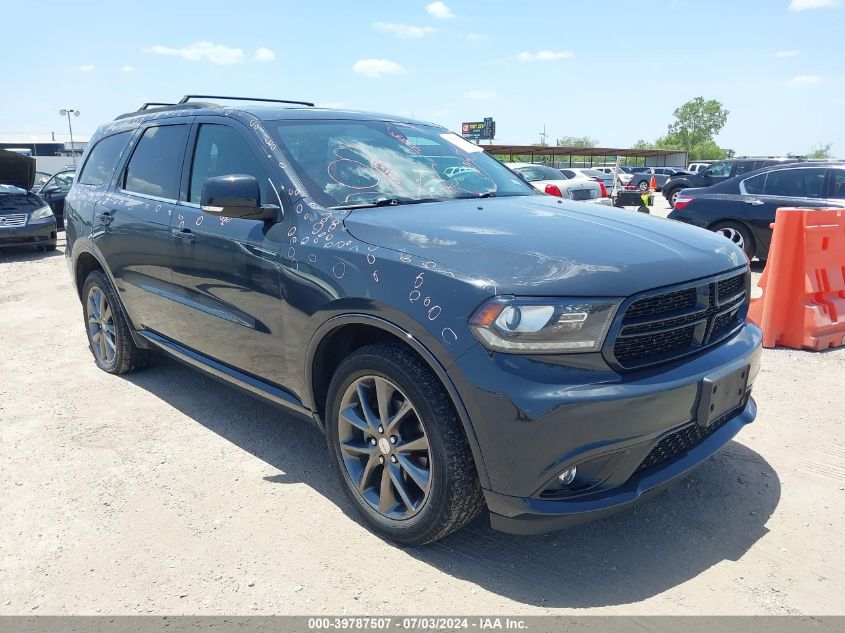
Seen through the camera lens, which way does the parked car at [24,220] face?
facing the viewer and to the right of the viewer

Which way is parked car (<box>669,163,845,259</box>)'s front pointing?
to the viewer's right

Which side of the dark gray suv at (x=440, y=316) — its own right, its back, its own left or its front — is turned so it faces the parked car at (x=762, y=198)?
left

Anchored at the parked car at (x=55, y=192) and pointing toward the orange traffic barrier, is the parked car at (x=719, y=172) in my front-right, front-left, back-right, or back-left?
front-left

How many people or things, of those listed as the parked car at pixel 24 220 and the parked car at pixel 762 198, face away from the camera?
0

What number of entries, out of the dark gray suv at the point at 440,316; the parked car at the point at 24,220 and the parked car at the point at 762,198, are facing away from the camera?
0

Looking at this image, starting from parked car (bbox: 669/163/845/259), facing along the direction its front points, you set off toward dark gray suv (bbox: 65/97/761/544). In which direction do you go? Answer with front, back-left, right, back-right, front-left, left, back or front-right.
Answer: right

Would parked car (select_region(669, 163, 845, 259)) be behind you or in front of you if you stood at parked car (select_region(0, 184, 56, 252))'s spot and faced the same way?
in front
